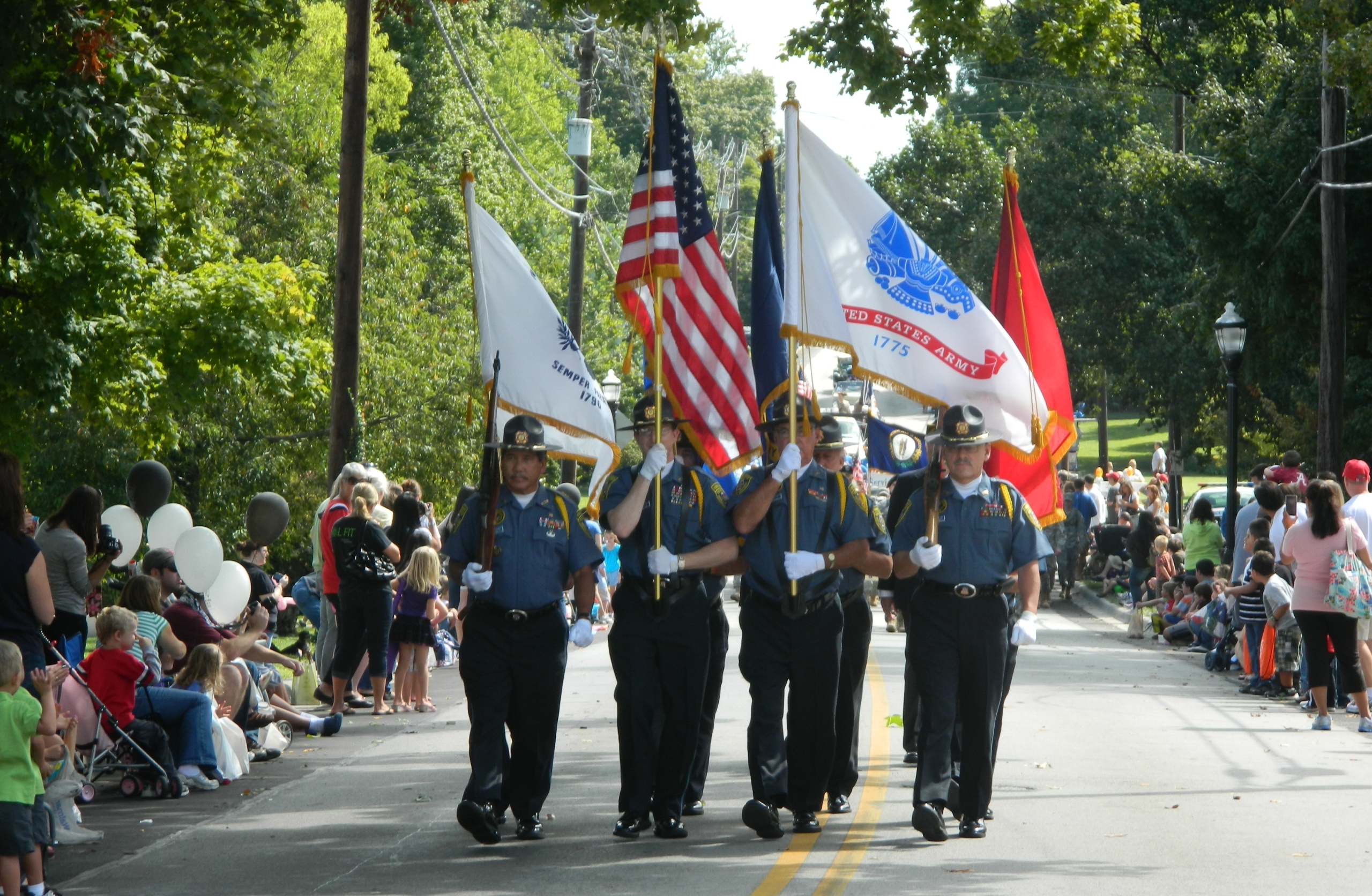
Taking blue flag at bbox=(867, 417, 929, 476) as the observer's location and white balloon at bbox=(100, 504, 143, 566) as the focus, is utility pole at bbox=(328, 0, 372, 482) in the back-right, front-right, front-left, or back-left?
front-right

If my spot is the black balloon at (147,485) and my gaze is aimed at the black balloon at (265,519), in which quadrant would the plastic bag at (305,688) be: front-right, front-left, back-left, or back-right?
front-right

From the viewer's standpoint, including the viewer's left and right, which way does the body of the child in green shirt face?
facing away from the viewer and to the right of the viewer

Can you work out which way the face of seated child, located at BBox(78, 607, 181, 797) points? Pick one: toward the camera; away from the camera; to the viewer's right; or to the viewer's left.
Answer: to the viewer's right

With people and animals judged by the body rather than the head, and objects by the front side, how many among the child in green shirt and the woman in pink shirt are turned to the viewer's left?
0

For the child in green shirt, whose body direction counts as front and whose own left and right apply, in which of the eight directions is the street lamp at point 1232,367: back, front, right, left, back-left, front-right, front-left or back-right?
front

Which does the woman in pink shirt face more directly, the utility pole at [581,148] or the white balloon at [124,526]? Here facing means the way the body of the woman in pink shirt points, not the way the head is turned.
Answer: the utility pole

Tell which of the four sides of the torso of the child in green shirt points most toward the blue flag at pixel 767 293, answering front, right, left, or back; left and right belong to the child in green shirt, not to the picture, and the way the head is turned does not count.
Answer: front

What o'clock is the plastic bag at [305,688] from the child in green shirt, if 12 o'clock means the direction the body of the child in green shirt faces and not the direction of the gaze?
The plastic bag is roughly at 11 o'clock from the child in green shirt.

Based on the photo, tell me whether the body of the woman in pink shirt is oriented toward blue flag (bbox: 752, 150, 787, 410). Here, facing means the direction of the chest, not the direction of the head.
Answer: no

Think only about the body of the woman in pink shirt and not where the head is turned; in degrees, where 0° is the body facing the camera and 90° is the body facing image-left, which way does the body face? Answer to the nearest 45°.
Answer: approximately 180°

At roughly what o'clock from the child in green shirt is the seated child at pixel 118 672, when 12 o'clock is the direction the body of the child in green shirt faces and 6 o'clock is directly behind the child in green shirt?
The seated child is roughly at 11 o'clock from the child in green shirt.
